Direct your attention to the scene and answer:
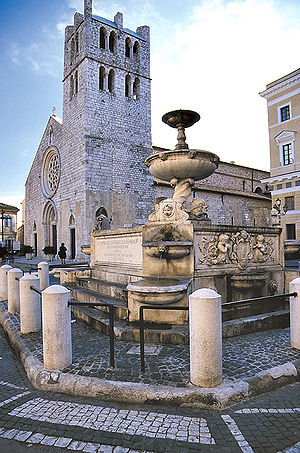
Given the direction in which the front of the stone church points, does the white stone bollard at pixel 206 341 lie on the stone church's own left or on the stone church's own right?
on the stone church's own left

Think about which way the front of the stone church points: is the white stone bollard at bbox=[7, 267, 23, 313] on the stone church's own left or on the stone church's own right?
on the stone church's own left

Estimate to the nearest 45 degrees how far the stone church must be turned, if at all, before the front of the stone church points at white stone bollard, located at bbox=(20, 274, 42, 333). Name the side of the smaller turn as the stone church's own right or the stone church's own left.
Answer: approximately 45° to the stone church's own left

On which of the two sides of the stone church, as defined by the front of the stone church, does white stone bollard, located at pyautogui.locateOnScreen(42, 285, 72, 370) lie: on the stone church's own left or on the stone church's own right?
on the stone church's own left

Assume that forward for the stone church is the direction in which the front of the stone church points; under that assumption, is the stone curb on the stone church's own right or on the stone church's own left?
on the stone church's own left

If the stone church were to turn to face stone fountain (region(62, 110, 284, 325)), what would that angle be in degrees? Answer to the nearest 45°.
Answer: approximately 45° to its left

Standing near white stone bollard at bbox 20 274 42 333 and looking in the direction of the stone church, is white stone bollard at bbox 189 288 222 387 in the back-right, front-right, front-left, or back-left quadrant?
back-right

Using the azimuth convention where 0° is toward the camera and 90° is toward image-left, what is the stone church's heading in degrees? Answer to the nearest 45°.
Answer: approximately 45°

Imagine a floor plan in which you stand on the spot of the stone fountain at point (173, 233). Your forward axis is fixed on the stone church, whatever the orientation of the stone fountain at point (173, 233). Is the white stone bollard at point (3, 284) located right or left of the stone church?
left
